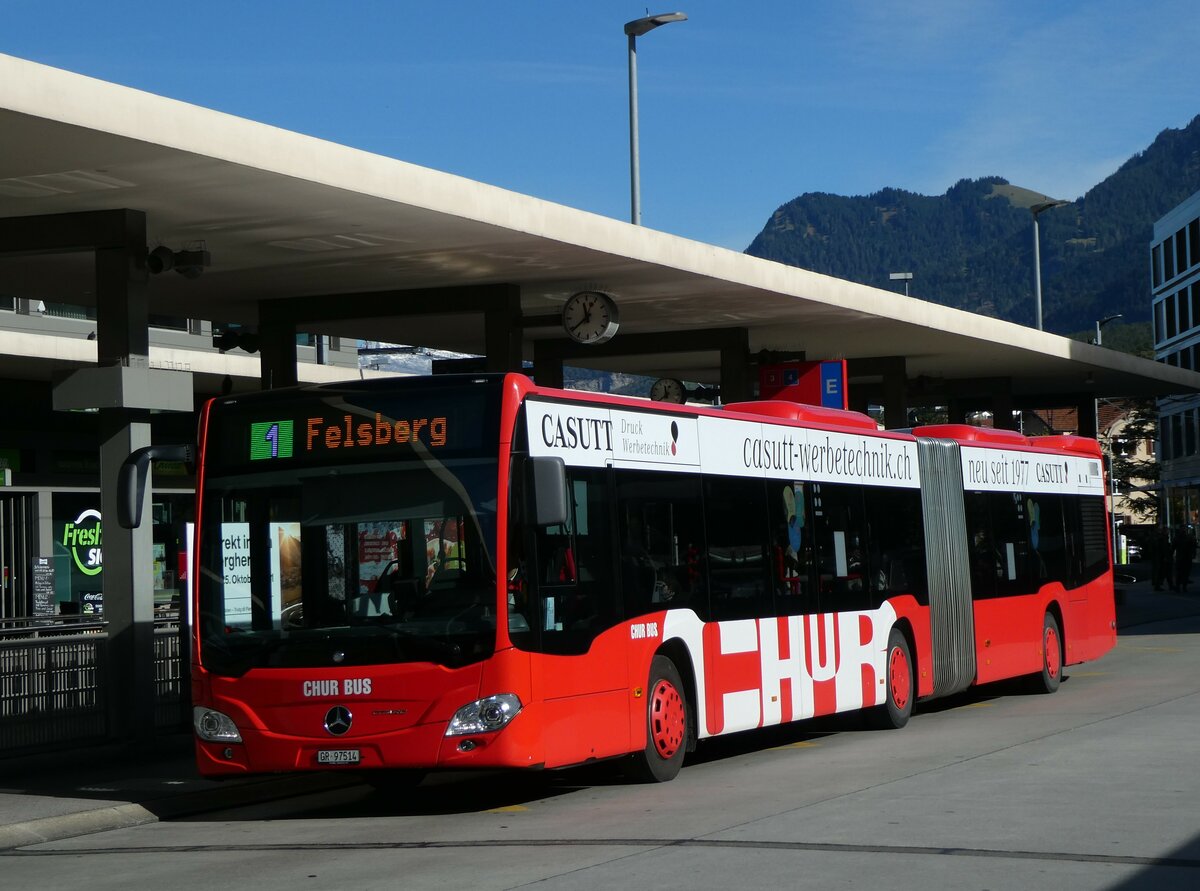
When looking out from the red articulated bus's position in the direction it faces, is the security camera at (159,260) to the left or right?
on its right

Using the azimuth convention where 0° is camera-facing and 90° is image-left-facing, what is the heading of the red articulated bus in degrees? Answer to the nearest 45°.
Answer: approximately 45°
